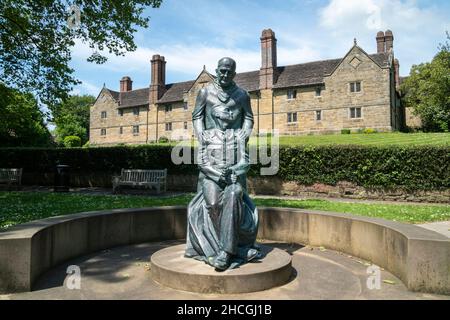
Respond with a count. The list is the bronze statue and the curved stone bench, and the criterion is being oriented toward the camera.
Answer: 2

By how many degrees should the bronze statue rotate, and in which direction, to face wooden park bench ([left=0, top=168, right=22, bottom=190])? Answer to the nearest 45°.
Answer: approximately 135° to its right

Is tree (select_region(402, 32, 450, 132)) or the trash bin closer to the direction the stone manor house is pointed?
the trash bin

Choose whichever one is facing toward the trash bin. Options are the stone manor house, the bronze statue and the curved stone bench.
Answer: the stone manor house

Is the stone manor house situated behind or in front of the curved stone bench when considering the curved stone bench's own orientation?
behind

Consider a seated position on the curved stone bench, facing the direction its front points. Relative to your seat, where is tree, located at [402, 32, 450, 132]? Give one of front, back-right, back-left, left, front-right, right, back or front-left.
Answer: back-left

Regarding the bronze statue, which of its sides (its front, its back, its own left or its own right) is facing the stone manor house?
back

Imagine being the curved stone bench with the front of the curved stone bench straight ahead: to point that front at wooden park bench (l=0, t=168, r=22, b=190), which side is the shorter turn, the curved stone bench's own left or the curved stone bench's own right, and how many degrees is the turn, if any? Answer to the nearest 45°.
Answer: approximately 135° to the curved stone bench's own right

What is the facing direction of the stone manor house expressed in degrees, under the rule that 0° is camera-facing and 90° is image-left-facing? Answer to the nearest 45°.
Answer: approximately 45°

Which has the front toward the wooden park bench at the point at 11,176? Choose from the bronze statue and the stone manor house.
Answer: the stone manor house
